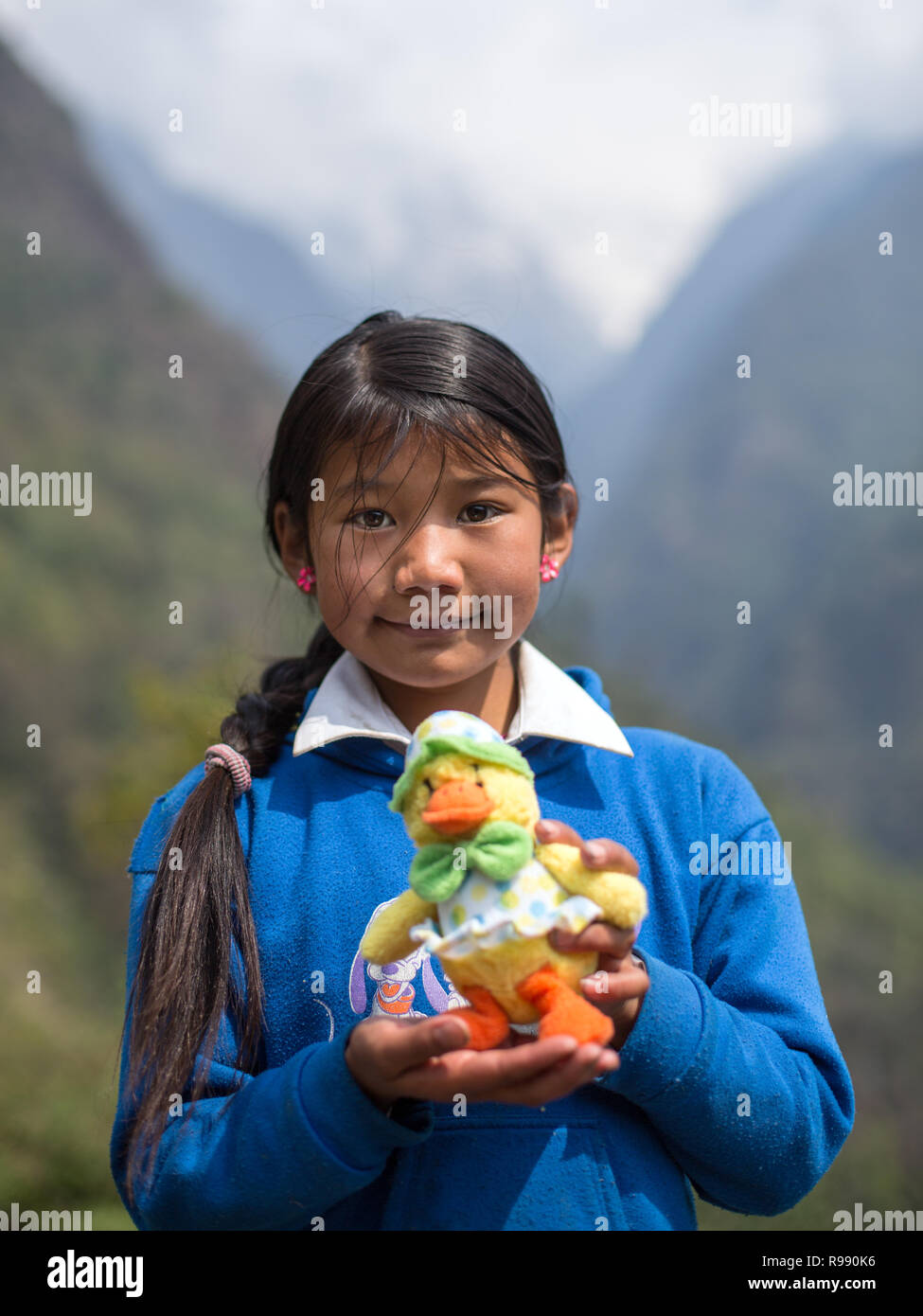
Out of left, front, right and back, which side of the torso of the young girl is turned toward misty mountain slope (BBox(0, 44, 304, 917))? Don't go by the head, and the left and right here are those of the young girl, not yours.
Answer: back

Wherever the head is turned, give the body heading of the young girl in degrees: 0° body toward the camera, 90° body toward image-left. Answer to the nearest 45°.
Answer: approximately 0°

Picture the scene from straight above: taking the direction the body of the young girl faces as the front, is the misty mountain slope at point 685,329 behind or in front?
behind
